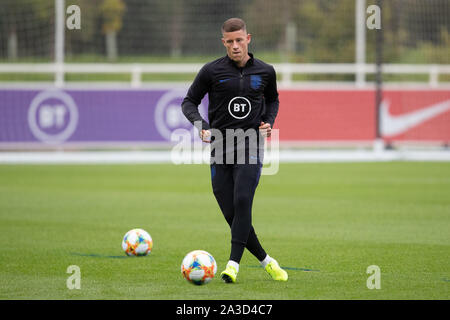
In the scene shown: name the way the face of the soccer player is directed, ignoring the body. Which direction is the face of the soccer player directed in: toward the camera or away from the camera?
toward the camera

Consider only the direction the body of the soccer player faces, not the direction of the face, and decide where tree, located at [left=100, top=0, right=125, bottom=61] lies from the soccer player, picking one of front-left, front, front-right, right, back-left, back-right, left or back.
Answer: back

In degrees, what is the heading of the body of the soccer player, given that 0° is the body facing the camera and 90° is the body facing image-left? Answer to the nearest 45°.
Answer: approximately 0°

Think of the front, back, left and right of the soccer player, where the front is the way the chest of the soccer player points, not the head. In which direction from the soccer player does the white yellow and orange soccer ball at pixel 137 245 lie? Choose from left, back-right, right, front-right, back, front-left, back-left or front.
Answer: back-right

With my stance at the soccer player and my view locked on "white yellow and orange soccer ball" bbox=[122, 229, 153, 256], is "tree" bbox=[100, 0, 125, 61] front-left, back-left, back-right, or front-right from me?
front-right
